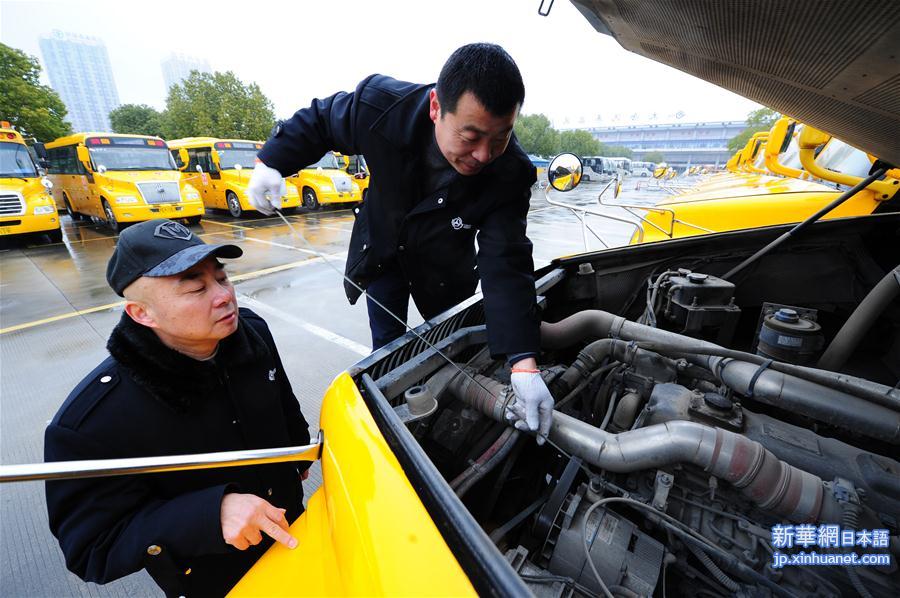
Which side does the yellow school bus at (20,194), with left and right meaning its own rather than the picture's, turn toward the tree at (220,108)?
left

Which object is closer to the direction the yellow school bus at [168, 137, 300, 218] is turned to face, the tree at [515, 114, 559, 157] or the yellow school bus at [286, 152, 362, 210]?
the yellow school bus

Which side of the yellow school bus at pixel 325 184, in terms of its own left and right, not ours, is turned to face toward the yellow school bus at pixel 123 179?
right

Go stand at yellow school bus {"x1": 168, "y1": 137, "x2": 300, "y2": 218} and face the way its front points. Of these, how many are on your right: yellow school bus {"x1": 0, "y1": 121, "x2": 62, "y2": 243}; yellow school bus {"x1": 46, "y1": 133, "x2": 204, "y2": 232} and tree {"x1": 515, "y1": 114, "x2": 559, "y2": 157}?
2

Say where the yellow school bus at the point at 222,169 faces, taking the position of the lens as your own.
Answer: facing the viewer and to the right of the viewer

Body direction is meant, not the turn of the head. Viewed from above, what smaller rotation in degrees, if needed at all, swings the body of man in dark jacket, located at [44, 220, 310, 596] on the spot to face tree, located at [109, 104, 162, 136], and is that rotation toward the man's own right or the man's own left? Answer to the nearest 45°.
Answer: approximately 135° to the man's own left

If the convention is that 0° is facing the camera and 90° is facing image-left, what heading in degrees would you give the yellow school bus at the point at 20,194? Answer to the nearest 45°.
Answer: approximately 315°

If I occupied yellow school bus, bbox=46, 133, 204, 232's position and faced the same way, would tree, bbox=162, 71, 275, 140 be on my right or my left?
on my left

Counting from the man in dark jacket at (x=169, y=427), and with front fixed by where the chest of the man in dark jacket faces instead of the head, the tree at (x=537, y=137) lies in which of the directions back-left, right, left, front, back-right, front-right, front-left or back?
left

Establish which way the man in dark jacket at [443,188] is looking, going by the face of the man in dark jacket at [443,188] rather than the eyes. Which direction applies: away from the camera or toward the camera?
toward the camera

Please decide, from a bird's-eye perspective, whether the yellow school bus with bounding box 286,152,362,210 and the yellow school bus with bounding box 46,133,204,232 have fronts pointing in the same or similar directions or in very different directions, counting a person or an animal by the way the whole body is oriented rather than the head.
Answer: same or similar directions

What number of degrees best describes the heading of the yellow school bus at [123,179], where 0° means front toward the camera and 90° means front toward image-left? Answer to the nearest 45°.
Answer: approximately 315°

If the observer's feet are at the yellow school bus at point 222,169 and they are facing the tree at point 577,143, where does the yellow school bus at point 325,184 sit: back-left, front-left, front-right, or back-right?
front-right

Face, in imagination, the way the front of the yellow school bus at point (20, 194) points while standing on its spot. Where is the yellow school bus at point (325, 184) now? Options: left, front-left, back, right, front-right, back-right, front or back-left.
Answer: front-left
